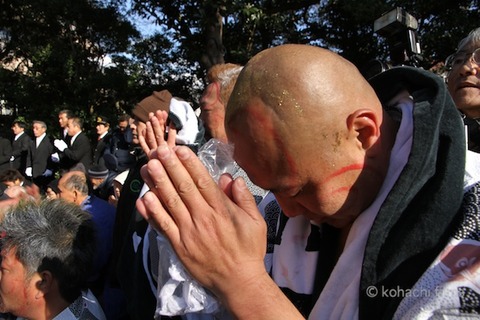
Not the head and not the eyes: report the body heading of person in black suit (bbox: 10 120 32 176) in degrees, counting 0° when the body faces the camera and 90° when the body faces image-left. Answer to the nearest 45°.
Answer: approximately 45°

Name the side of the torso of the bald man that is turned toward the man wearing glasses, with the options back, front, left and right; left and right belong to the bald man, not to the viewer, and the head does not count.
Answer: back

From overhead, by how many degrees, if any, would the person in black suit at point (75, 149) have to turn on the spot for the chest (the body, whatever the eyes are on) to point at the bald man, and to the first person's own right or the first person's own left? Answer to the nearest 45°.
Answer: approximately 90° to the first person's own left

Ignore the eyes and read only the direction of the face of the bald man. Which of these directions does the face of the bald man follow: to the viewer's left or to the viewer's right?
to the viewer's left

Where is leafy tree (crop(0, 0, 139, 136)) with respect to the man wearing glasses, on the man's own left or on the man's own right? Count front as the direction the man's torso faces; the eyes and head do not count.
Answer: on the man's own right

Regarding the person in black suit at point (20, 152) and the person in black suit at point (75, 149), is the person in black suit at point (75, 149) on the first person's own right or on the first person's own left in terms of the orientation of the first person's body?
on the first person's own left

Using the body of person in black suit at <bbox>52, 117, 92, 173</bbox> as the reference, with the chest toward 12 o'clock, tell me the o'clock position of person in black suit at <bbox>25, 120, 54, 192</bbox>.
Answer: person in black suit at <bbox>25, 120, 54, 192</bbox> is roughly at 2 o'clock from person in black suit at <bbox>52, 117, 92, 173</bbox>.

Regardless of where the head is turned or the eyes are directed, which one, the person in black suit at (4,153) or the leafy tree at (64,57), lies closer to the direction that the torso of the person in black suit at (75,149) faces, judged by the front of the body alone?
the person in black suit

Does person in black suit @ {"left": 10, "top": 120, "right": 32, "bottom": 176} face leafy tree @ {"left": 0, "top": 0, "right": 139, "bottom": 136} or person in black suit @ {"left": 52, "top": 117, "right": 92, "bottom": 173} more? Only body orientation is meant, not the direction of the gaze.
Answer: the person in black suit

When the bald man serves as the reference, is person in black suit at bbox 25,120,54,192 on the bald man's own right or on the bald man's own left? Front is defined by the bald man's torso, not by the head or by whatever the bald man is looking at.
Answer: on the bald man's own right

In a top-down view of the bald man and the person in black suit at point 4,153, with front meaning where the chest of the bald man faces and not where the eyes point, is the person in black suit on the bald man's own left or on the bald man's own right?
on the bald man's own right
